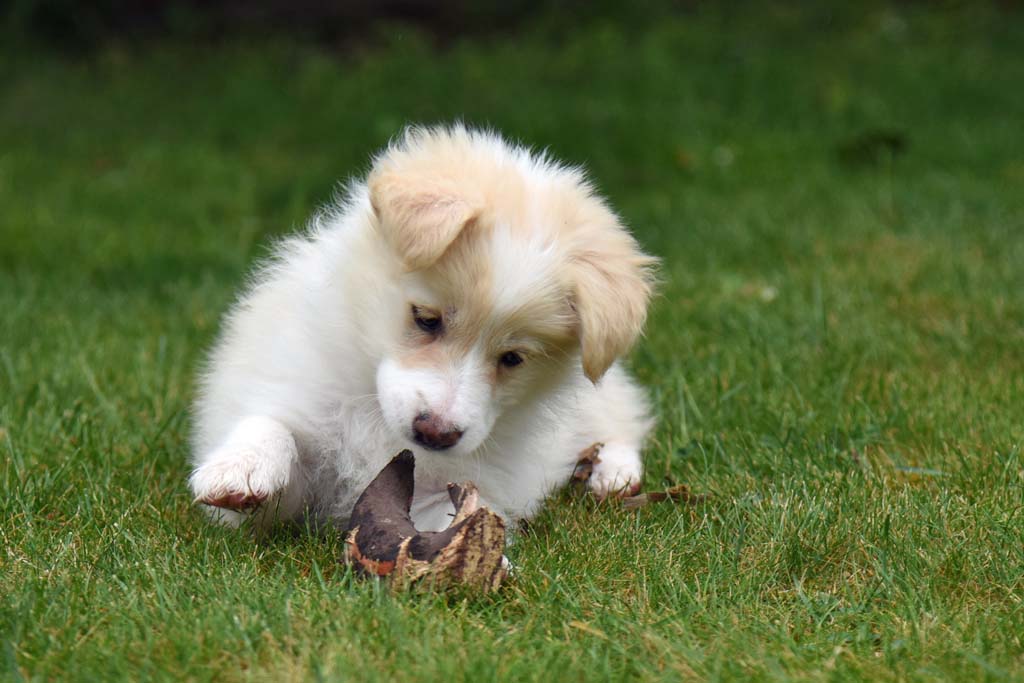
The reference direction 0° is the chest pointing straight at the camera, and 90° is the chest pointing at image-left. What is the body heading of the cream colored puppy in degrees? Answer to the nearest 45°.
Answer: approximately 0°
